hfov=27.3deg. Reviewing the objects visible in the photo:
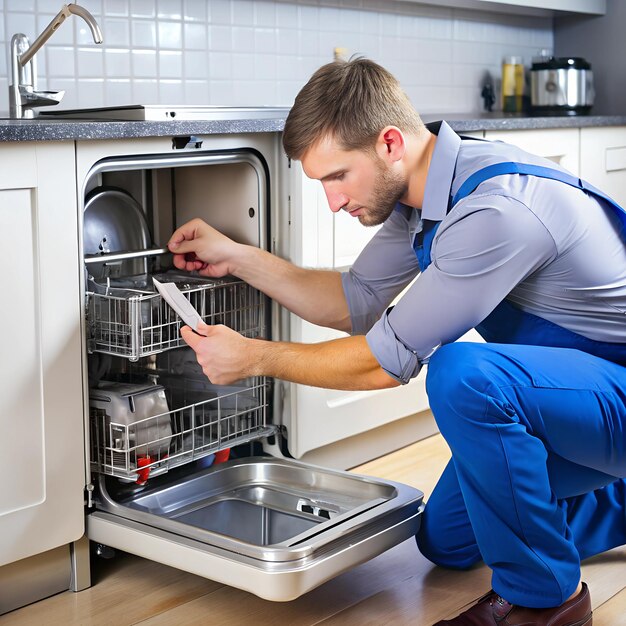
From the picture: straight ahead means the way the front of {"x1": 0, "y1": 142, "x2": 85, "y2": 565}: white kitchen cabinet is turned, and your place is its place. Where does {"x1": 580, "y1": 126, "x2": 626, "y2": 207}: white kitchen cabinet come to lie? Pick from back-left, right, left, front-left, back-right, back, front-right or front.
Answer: left

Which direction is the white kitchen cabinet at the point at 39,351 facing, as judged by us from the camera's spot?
facing the viewer and to the right of the viewer

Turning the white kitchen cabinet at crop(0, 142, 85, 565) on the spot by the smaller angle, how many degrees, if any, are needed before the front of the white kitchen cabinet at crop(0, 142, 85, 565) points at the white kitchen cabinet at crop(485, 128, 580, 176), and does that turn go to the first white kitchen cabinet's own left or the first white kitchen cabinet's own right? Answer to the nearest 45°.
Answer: approximately 90° to the first white kitchen cabinet's own left

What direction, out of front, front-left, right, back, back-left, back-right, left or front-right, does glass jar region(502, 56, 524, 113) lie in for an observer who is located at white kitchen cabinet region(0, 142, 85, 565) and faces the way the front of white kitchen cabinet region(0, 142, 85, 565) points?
left

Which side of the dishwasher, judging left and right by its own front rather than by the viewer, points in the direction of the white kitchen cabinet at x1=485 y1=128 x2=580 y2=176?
left

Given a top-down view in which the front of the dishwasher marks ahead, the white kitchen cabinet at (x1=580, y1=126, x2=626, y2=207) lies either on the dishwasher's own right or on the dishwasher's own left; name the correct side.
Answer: on the dishwasher's own left

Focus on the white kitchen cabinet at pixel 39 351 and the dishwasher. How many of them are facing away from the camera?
0
